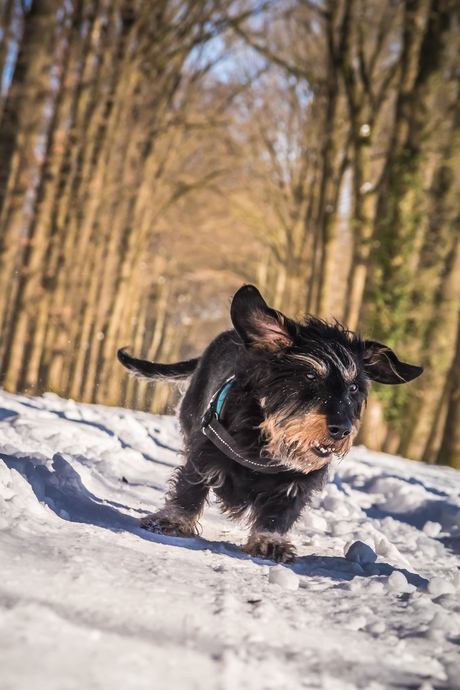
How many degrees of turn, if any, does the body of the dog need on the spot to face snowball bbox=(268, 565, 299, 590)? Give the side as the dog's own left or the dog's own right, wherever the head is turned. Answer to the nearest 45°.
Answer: approximately 45° to the dog's own right

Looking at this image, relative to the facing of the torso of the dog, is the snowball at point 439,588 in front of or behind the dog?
in front

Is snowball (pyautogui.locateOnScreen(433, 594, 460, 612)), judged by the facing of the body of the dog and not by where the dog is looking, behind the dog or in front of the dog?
in front

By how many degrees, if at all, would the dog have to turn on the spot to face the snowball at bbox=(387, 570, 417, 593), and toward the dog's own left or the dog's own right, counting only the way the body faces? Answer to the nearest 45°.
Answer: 0° — it already faces it

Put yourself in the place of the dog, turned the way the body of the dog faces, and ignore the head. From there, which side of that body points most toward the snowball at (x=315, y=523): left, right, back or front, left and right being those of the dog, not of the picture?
left

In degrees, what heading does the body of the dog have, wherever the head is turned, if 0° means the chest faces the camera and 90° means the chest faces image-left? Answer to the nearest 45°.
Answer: approximately 315°

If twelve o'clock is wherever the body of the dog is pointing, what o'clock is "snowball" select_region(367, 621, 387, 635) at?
The snowball is roughly at 1 o'clock from the dog.

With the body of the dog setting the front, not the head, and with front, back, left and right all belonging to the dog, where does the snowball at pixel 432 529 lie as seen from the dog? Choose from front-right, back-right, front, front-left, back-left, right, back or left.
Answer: left

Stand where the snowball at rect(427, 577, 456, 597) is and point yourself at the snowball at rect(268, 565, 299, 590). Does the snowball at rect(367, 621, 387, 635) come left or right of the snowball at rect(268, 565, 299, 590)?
left

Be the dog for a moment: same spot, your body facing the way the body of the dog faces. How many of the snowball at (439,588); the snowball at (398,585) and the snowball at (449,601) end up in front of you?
3
